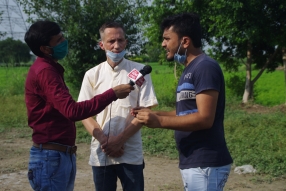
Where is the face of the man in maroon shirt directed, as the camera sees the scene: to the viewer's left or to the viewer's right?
to the viewer's right

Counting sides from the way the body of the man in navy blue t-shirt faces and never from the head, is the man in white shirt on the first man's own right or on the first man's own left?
on the first man's own right

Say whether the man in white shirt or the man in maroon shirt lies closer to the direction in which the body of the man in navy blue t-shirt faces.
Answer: the man in maroon shirt

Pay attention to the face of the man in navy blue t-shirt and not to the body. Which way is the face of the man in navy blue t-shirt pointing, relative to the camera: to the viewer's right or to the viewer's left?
to the viewer's left

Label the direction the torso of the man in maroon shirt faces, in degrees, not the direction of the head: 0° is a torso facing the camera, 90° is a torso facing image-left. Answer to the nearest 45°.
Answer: approximately 270°

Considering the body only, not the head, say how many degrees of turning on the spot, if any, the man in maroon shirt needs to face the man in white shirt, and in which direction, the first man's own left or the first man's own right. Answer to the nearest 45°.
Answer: approximately 45° to the first man's own left

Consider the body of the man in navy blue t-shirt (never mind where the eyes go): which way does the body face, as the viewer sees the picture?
to the viewer's left

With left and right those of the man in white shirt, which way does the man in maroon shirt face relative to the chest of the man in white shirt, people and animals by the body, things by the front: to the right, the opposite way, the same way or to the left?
to the left

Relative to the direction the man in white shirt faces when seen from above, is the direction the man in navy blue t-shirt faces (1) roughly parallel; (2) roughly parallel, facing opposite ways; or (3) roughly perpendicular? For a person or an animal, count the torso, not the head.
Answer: roughly perpendicular

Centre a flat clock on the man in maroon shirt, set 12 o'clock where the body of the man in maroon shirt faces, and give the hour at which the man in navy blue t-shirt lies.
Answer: The man in navy blue t-shirt is roughly at 1 o'clock from the man in maroon shirt.
